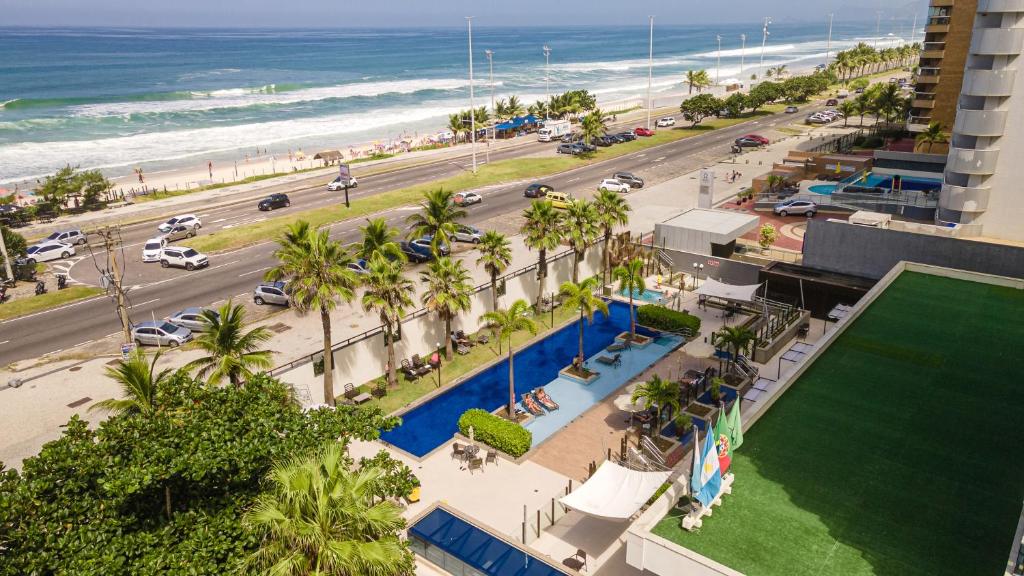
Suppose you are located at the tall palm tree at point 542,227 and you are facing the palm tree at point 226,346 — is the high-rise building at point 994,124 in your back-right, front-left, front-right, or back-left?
back-left

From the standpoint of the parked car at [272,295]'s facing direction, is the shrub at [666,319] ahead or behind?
ahead

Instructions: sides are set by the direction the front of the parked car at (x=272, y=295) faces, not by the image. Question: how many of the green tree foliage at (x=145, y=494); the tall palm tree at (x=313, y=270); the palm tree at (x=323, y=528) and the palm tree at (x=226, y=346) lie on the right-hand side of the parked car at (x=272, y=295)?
4

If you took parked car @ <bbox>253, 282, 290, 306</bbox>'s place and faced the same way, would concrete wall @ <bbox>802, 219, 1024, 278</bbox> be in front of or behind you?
in front

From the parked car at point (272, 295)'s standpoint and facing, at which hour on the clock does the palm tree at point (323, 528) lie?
The palm tree is roughly at 3 o'clock from the parked car.

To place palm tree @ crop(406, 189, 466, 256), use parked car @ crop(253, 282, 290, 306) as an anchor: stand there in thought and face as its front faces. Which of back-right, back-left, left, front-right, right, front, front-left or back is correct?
front-right

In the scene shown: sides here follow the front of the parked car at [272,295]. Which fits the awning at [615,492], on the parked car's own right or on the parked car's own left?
on the parked car's own right

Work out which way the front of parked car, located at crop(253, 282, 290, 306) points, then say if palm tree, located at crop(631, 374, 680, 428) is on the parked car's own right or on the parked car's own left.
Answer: on the parked car's own right

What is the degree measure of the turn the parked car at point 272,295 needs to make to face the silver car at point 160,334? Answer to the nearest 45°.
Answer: approximately 135° to its right

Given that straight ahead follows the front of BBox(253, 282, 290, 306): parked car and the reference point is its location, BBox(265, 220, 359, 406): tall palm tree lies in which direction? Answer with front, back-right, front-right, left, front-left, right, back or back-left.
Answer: right

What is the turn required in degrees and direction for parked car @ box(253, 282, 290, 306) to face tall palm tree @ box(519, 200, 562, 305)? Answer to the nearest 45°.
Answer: approximately 45° to its right

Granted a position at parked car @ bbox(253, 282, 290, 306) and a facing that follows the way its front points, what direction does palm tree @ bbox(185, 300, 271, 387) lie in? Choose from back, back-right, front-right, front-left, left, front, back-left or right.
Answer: right

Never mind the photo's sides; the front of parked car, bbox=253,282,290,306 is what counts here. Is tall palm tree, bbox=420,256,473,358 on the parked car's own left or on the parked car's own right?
on the parked car's own right

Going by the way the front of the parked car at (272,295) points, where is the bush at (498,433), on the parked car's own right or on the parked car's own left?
on the parked car's own right

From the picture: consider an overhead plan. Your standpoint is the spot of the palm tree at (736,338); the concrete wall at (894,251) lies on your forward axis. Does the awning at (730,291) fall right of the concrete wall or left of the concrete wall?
left

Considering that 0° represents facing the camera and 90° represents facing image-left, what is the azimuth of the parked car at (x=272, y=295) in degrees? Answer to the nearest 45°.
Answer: approximately 270°

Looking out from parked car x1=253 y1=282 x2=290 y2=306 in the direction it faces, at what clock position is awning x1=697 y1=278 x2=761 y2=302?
The awning is roughly at 1 o'clock from the parked car.

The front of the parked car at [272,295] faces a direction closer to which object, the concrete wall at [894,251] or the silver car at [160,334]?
the concrete wall
